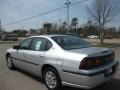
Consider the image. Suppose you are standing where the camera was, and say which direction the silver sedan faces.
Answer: facing away from the viewer and to the left of the viewer
